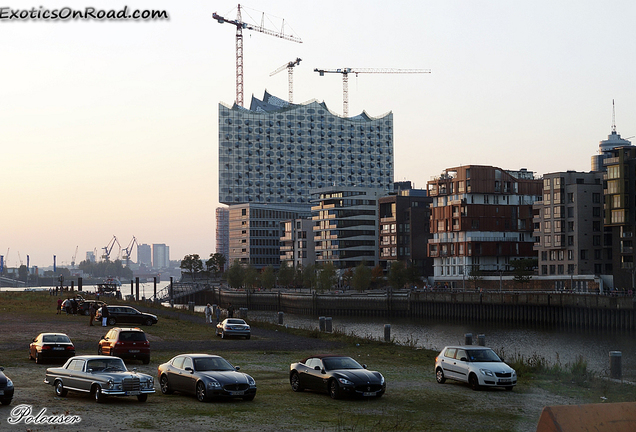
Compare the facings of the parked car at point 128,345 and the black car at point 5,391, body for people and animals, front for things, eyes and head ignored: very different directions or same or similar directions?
very different directions

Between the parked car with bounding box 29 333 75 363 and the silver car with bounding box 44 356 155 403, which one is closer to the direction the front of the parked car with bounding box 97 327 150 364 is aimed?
the parked car

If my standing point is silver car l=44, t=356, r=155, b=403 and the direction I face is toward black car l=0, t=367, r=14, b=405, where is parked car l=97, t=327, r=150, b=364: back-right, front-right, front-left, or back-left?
back-right

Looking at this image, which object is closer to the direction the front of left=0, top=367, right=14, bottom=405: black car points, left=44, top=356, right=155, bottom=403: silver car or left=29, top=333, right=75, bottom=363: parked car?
the silver car

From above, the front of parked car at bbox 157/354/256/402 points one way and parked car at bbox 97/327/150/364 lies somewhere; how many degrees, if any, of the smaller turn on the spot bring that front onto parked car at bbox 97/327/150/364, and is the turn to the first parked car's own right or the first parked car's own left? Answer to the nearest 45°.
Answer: approximately 135° to the first parked car's own left

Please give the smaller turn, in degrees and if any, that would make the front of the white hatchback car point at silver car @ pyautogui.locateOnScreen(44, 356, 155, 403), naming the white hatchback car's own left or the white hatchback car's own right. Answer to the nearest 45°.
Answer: approximately 90° to the white hatchback car's own right

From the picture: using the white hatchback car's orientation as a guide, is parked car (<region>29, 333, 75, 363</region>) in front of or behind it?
behind

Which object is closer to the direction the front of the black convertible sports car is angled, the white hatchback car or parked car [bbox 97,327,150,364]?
the white hatchback car
